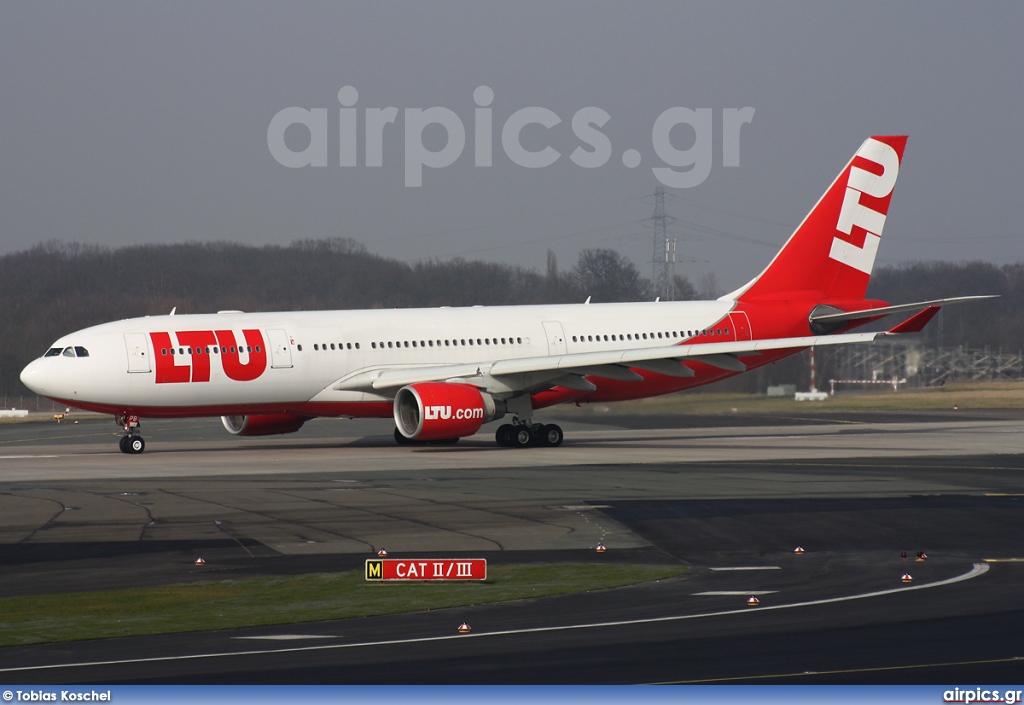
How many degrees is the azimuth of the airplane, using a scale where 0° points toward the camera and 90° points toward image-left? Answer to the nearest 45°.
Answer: approximately 45°
